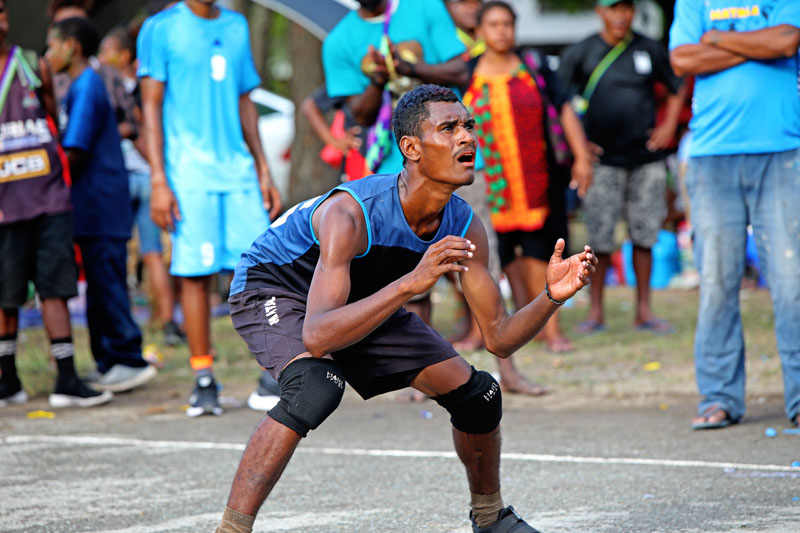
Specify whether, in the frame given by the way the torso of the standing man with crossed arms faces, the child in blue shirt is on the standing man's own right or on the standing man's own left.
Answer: on the standing man's own right

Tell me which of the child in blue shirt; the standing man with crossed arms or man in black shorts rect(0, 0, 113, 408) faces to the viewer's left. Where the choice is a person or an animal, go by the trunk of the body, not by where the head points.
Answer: the child in blue shirt

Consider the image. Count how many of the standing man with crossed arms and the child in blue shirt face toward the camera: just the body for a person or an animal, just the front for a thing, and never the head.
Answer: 1

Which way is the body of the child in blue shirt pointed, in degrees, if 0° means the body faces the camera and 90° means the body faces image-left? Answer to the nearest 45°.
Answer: approximately 90°

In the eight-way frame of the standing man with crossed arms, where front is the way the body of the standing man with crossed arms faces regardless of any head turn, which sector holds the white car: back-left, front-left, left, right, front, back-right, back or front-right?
back-right

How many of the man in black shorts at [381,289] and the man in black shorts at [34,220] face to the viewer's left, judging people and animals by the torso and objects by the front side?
0

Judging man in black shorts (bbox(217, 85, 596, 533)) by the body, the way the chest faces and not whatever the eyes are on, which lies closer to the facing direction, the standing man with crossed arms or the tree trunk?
the standing man with crossed arms

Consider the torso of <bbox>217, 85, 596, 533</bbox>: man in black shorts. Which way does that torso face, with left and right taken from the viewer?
facing the viewer and to the right of the viewer

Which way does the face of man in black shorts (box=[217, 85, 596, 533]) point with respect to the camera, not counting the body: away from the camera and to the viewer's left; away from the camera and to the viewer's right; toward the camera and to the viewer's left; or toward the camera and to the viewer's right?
toward the camera and to the viewer's right

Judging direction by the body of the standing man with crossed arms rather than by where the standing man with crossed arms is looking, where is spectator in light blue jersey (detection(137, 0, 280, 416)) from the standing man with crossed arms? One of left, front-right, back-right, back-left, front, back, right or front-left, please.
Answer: right

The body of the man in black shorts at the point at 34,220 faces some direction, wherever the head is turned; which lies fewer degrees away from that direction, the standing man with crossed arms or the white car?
the standing man with crossed arms
